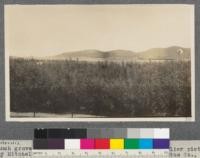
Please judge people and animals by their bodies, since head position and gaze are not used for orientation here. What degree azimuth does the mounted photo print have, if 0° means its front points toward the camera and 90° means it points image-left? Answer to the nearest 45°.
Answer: approximately 0°

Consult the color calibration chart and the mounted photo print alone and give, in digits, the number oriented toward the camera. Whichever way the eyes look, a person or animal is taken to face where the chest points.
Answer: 2
